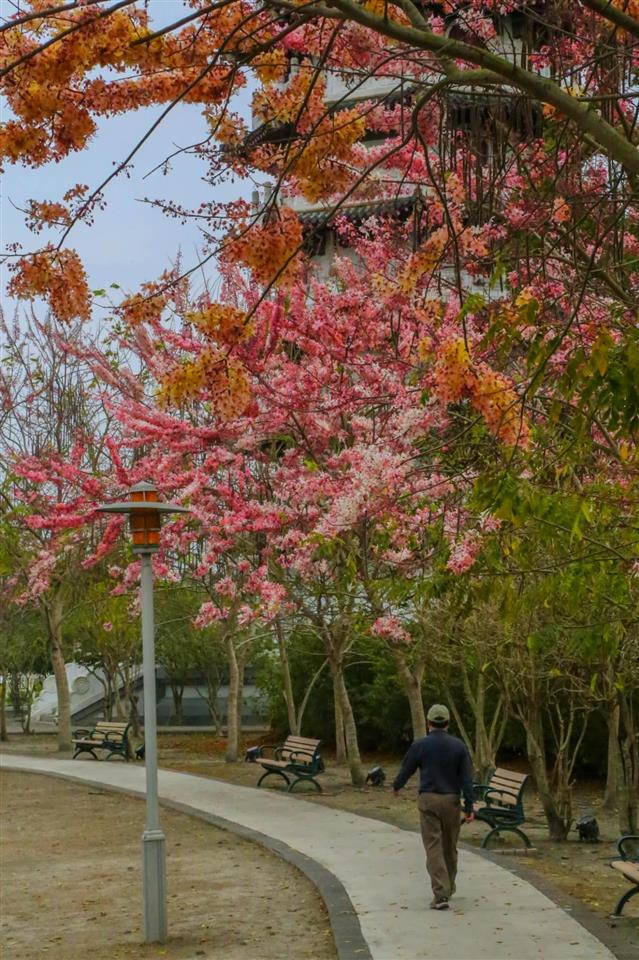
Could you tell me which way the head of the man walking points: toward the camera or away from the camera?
away from the camera

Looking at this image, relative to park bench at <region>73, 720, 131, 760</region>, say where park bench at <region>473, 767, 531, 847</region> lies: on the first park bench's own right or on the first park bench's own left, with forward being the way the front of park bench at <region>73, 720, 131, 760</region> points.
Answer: on the first park bench's own left

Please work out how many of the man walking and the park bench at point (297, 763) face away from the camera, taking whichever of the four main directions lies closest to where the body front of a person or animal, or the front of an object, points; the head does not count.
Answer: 1

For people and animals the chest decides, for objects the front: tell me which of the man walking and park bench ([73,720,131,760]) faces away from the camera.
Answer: the man walking

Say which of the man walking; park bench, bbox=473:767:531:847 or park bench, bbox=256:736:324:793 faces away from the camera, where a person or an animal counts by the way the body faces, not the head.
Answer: the man walking

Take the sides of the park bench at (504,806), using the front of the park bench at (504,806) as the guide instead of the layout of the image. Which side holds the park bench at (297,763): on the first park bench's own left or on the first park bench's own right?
on the first park bench's own right

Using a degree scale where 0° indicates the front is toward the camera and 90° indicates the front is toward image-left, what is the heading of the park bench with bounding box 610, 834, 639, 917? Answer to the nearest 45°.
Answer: approximately 45°

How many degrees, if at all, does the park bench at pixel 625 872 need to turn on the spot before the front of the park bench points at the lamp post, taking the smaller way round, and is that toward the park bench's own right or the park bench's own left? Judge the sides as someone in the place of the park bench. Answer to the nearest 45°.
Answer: approximately 45° to the park bench's own right

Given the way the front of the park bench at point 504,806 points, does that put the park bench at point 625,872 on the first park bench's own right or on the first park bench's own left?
on the first park bench's own left

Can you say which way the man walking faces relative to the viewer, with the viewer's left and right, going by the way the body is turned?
facing away from the viewer

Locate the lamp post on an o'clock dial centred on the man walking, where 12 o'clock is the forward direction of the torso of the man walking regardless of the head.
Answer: The lamp post is roughly at 9 o'clock from the man walking.
